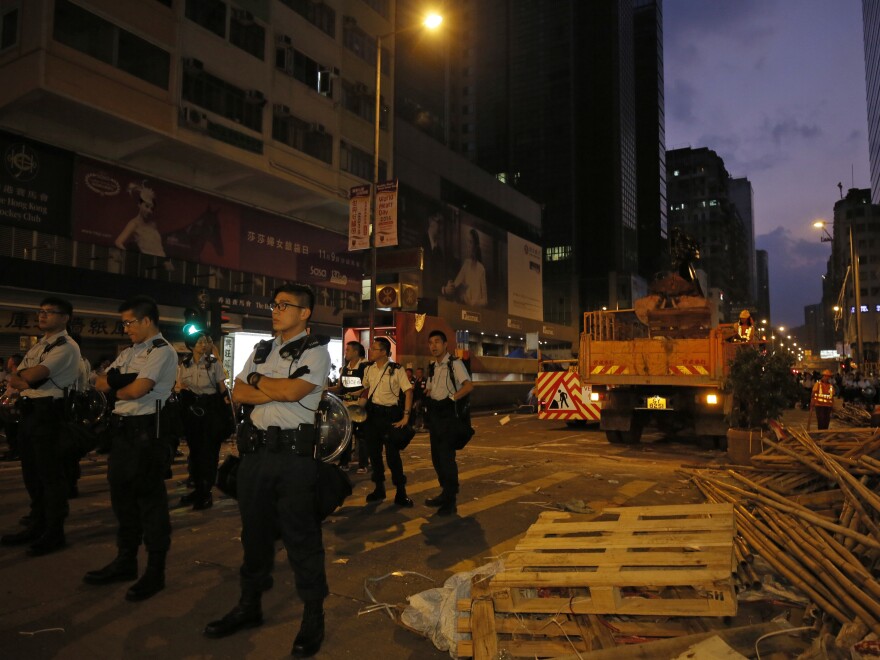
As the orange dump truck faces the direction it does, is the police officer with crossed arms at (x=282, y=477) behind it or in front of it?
behind

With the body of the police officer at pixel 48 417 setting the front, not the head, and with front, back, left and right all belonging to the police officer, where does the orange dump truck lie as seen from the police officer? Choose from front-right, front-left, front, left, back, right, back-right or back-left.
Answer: back-left

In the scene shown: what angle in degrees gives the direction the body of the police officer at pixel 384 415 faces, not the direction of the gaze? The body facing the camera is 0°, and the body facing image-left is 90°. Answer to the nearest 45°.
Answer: approximately 45°

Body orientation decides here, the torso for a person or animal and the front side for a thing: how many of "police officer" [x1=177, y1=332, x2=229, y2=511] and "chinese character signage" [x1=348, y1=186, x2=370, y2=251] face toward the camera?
2

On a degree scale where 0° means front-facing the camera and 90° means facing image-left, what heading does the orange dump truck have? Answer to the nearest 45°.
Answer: approximately 180°

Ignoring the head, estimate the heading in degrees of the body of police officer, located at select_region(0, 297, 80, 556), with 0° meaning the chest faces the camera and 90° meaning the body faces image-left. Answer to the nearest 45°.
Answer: approximately 45°

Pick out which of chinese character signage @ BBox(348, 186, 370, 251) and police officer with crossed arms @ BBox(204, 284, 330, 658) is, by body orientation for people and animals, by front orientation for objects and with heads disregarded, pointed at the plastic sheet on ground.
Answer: the chinese character signage

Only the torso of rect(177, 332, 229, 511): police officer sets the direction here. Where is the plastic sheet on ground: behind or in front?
in front

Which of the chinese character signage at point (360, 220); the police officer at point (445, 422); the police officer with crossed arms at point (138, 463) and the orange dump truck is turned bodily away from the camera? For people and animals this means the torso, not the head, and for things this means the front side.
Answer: the orange dump truck

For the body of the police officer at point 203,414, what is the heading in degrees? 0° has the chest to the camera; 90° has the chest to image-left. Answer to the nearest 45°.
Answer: approximately 0°

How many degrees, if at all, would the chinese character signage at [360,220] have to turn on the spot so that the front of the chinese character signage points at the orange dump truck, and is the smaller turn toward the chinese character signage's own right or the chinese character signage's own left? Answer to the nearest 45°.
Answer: approximately 45° to the chinese character signage's own left
